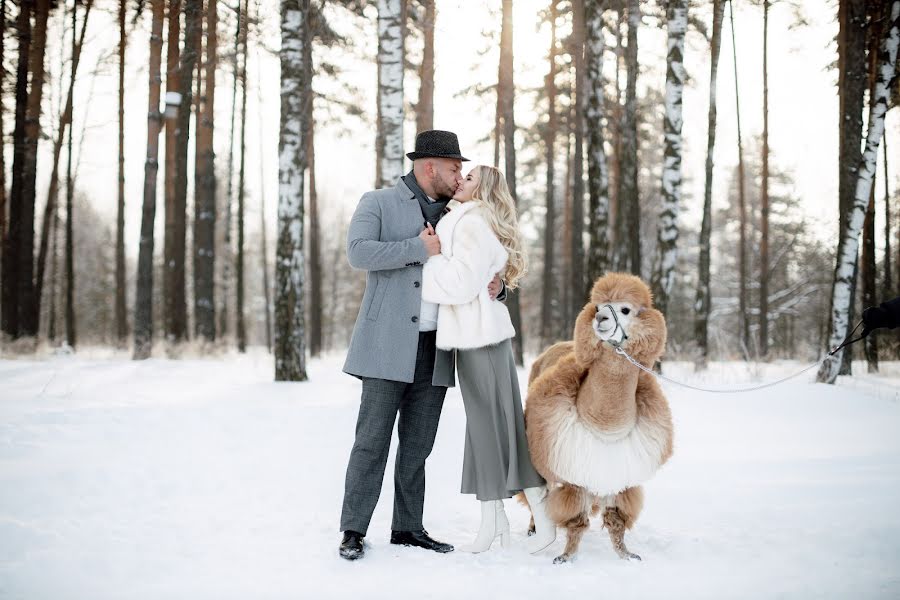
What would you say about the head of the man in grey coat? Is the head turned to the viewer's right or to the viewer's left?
to the viewer's right

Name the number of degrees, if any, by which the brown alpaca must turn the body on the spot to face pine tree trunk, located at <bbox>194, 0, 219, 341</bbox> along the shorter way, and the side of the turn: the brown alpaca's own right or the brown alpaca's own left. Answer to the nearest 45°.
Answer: approximately 135° to the brown alpaca's own right

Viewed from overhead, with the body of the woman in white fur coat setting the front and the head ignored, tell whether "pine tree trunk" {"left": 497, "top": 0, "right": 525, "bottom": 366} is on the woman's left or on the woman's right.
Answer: on the woman's right

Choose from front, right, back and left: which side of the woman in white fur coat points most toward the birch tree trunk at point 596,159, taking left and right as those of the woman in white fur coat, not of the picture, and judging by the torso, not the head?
right

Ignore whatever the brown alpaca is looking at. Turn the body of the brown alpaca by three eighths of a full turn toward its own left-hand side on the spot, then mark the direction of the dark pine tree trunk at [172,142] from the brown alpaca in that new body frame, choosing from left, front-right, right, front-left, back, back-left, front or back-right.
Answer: left

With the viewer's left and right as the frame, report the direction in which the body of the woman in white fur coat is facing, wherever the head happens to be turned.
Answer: facing to the left of the viewer

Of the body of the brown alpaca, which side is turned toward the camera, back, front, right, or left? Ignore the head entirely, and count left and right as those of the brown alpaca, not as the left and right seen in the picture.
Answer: front

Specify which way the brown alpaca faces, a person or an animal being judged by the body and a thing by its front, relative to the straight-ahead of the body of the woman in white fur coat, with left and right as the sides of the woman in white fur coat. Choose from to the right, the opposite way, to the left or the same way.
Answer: to the left

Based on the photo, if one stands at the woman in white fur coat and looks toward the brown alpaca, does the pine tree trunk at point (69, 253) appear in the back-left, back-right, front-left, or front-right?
back-left

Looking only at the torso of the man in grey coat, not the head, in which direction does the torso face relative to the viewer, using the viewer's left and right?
facing the viewer and to the right of the viewer

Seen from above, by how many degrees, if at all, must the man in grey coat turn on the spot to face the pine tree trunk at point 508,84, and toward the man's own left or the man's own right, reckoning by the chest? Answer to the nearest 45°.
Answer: approximately 135° to the man's own left

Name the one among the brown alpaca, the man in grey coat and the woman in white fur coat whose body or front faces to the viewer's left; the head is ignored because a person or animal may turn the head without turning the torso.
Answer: the woman in white fur coat
